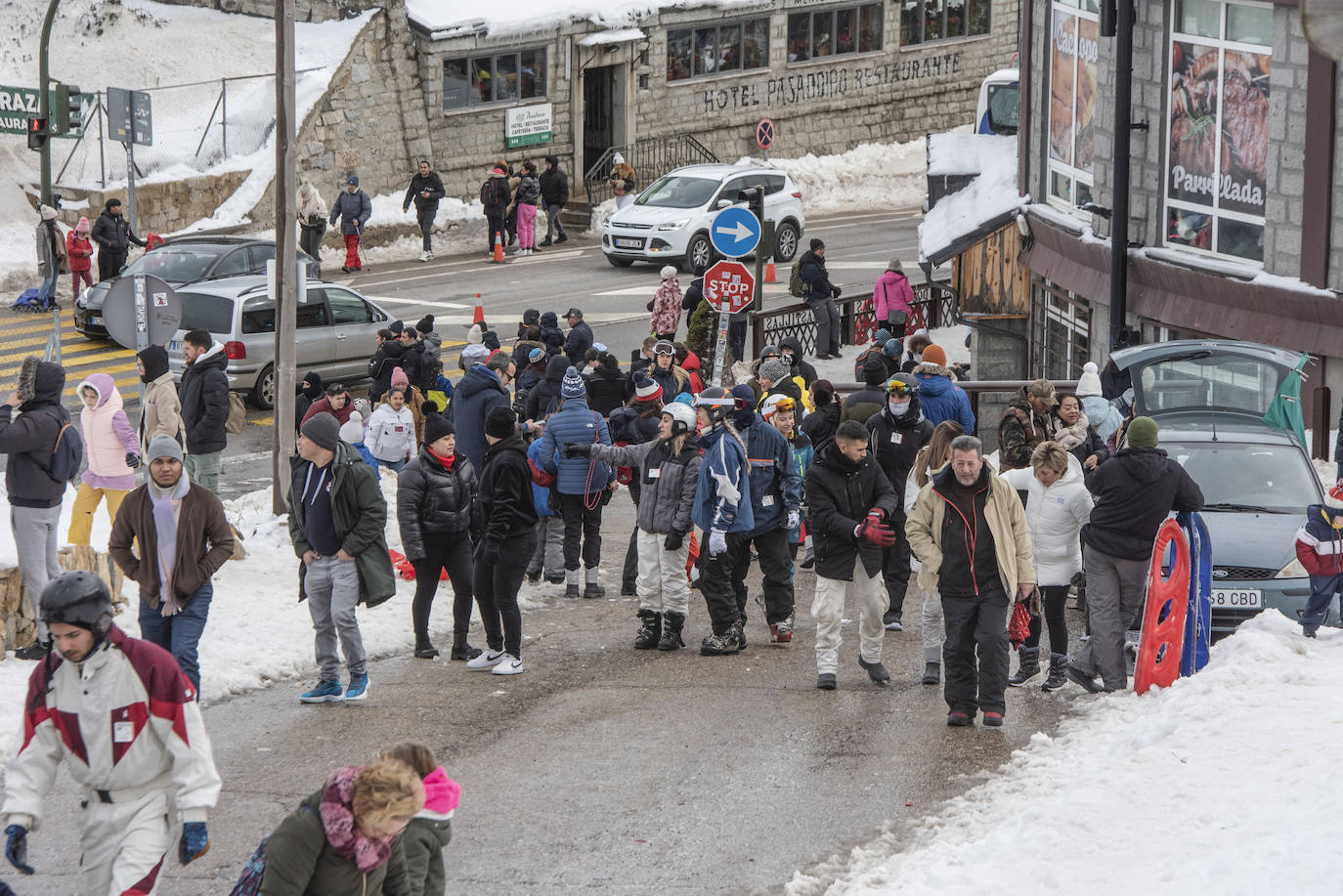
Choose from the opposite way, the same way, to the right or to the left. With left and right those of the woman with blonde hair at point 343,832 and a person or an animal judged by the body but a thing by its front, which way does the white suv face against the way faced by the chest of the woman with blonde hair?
to the right

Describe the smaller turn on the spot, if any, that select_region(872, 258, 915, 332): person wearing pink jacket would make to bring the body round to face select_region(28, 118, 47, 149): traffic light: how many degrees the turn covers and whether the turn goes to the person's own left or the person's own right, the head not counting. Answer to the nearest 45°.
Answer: approximately 90° to the person's own left

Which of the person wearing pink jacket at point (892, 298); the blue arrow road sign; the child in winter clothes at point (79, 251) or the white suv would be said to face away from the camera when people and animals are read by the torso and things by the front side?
the person wearing pink jacket

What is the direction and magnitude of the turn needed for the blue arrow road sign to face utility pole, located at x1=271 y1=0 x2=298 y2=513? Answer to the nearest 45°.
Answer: approximately 45° to its right

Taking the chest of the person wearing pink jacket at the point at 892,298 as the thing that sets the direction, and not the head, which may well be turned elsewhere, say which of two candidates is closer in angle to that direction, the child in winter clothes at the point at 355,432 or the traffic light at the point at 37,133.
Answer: the traffic light
